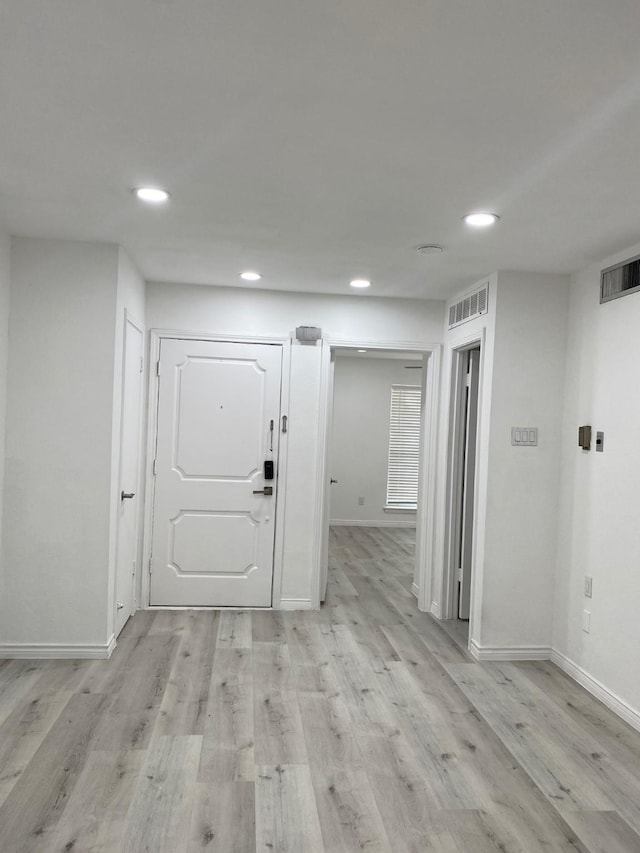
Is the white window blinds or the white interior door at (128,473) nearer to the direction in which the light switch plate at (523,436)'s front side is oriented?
the white interior door

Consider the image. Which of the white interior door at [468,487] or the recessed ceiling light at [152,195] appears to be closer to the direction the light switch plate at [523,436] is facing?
the recessed ceiling light

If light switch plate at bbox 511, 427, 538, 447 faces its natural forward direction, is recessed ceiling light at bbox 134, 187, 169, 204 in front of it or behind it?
in front

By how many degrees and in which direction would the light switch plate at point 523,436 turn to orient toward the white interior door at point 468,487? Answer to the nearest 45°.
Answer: approximately 135° to its right

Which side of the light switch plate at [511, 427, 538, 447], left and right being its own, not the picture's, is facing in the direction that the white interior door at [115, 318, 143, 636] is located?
right

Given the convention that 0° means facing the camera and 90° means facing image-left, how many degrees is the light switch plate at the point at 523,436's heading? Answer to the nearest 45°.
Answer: approximately 0°
